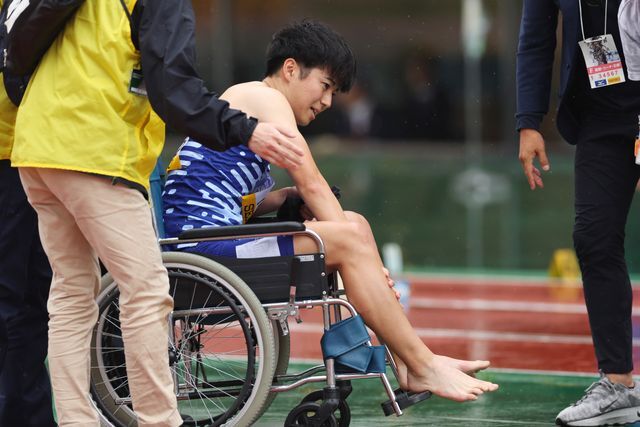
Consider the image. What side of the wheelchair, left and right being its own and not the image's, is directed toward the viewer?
right

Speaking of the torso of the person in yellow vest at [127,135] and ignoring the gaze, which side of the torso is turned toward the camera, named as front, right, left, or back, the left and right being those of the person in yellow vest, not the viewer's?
right

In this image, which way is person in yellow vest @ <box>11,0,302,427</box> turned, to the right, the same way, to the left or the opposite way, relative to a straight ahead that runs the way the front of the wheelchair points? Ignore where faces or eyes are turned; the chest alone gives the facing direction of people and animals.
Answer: the same way

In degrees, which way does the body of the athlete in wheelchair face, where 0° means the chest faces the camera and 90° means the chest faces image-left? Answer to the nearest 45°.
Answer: approximately 270°

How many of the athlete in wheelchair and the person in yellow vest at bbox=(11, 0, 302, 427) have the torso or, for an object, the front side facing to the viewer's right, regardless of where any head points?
2

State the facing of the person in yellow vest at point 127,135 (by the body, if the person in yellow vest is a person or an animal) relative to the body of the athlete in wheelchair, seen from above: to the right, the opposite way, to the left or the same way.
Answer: the same way

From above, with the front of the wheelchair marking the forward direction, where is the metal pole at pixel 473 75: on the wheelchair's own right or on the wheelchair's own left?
on the wheelchair's own left

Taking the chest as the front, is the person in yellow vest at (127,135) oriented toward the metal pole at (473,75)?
no

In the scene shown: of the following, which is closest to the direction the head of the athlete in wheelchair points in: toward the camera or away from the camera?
toward the camera

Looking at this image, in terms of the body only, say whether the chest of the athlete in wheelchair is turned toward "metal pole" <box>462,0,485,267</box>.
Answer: no
